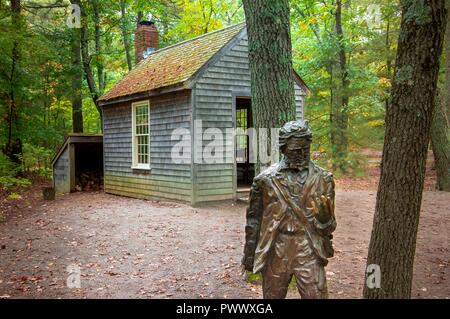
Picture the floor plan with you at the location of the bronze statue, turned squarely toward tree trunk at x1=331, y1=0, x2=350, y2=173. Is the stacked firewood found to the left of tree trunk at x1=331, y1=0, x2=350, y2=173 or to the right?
left

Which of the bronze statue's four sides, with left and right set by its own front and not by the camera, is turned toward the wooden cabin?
back

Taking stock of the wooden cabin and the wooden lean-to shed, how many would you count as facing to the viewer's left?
0

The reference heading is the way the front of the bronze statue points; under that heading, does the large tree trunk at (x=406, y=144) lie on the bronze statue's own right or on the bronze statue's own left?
on the bronze statue's own left

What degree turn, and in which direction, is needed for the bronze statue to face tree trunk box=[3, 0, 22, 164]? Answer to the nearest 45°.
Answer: approximately 135° to its right

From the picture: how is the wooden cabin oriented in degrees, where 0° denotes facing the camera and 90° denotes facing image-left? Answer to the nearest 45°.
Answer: approximately 315°

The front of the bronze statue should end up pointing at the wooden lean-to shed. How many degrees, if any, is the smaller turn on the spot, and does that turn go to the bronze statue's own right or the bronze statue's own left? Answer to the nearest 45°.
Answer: approximately 135° to the bronze statue's own right

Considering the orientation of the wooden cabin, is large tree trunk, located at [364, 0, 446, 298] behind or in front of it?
in front

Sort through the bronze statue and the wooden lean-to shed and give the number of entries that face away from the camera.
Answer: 0

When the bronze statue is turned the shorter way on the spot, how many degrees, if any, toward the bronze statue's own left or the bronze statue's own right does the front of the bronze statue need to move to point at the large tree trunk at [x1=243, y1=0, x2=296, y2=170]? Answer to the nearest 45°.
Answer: approximately 180°
